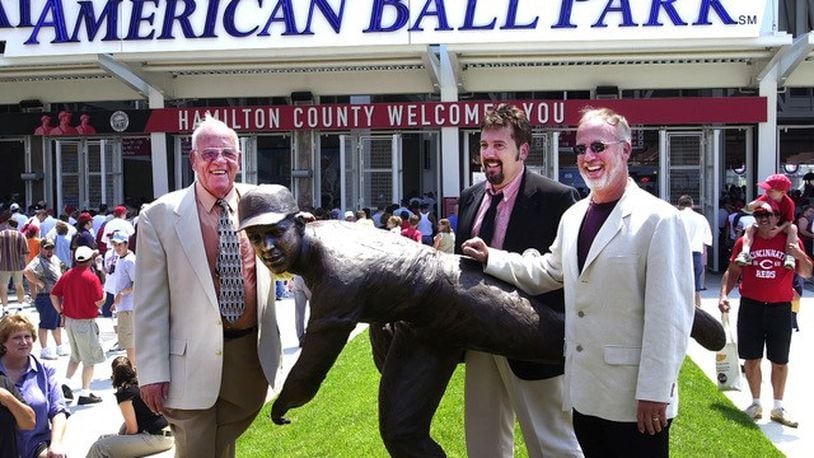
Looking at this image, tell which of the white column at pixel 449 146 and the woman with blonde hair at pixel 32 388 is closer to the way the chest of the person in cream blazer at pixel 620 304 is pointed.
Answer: the woman with blonde hair

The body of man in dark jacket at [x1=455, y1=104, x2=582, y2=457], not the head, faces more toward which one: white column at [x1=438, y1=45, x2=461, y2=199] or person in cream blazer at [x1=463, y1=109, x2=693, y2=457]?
the person in cream blazer

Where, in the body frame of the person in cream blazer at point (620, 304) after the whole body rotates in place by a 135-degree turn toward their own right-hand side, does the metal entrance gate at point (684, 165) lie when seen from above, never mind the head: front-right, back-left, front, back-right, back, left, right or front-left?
front

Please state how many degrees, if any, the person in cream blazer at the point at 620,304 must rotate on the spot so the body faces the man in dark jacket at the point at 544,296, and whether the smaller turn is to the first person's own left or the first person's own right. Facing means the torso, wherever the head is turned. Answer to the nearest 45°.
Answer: approximately 90° to the first person's own right

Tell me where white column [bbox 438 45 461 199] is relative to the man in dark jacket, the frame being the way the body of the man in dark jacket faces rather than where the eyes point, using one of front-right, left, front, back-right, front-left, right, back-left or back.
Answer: back-right

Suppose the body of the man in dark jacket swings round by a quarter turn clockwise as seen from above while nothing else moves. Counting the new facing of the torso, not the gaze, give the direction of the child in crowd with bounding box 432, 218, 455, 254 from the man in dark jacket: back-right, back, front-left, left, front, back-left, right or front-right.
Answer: front-right

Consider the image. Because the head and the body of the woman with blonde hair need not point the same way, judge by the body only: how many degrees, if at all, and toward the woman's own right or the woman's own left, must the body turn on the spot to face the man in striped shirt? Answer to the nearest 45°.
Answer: approximately 180°

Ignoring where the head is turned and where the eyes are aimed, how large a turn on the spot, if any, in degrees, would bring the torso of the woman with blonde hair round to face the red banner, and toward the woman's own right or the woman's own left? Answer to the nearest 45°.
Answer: approximately 135° to the woman's own left

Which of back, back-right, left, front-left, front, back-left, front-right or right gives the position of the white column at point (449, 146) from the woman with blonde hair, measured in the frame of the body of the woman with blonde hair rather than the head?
back-left

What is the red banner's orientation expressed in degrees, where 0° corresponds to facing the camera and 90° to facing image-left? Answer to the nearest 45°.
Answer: approximately 0°

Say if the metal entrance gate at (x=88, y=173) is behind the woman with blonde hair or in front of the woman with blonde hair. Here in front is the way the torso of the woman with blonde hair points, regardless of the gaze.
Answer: behind

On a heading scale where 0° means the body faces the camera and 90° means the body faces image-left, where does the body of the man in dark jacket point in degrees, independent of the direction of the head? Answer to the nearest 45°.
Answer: approximately 45°
